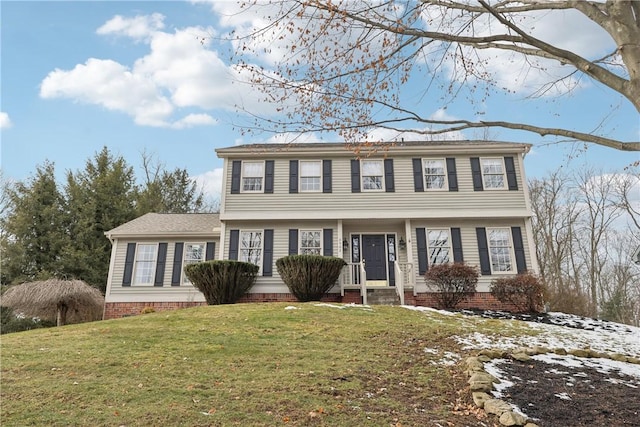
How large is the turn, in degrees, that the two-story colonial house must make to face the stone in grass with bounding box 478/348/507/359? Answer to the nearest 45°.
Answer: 0° — it already faces it

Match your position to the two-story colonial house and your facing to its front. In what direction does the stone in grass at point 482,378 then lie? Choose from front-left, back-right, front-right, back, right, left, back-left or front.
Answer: front

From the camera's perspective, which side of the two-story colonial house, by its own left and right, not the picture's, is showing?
front

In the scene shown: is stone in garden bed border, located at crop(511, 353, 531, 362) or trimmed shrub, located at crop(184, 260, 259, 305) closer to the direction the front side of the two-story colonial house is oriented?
the stone in garden bed border

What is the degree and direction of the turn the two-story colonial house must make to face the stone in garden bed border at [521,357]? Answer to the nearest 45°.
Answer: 0° — it already faces it

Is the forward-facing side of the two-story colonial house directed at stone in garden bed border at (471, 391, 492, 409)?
yes
